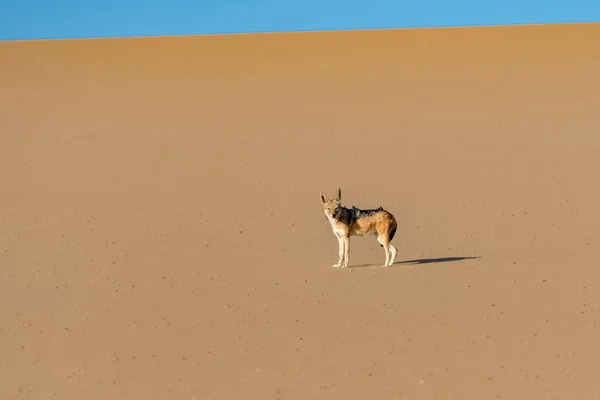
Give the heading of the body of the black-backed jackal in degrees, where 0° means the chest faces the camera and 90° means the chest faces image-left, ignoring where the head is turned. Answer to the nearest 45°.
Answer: approximately 90°
